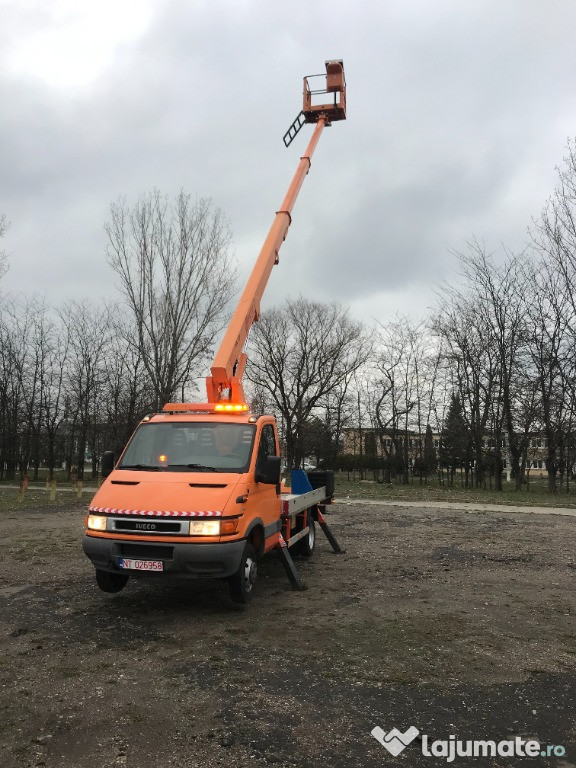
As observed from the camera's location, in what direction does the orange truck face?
facing the viewer and to the left of the viewer
